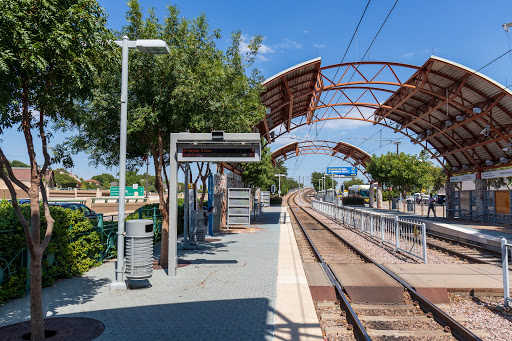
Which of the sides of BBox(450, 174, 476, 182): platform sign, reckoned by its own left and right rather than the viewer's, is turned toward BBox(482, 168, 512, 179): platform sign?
left

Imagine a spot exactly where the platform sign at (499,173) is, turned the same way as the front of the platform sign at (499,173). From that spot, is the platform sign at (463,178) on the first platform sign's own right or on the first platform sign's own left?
on the first platform sign's own right

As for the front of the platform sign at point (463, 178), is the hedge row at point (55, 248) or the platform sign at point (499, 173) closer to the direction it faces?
the hedge row

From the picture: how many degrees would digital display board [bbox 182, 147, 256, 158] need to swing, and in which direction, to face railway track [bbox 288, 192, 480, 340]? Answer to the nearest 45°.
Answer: approximately 45° to its left

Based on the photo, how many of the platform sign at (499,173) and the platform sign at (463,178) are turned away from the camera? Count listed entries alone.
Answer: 0

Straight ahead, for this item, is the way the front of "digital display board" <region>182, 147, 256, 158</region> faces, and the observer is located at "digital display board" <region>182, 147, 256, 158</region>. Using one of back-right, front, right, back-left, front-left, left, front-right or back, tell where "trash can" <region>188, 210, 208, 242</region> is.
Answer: back

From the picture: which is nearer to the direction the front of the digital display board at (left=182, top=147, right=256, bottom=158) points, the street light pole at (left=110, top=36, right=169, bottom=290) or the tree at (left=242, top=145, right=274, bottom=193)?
the street light pole

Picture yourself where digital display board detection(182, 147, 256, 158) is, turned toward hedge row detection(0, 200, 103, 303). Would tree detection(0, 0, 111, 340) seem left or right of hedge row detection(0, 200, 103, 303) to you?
left

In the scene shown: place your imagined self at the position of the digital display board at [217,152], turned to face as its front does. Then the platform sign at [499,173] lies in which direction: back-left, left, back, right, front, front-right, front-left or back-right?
back-left

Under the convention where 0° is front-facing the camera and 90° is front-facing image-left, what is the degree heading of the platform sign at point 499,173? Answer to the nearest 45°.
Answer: approximately 45°

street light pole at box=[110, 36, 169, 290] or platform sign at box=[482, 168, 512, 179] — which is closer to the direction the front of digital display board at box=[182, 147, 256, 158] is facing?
the street light pole

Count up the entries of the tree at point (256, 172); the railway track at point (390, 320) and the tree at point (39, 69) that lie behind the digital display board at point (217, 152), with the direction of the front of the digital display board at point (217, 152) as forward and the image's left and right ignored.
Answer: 1

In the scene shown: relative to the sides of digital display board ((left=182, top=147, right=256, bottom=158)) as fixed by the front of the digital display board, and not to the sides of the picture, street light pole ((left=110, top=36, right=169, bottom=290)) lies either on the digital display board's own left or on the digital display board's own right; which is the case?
on the digital display board's own right
